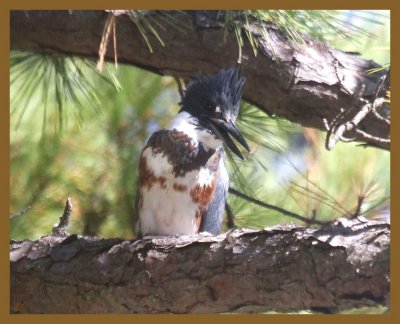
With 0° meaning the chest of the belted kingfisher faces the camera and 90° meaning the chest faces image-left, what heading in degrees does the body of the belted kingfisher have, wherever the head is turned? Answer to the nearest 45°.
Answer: approximately 0°
